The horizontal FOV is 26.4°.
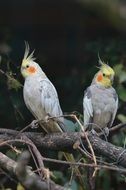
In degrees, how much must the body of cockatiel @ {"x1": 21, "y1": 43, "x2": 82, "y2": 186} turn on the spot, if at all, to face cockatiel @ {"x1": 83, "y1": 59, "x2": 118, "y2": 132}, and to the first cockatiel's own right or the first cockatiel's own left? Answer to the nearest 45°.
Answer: approximately 135° to the first cockatiel's own left

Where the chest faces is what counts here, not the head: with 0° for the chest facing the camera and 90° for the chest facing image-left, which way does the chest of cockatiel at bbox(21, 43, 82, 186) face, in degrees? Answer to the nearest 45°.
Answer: approximately 45°
